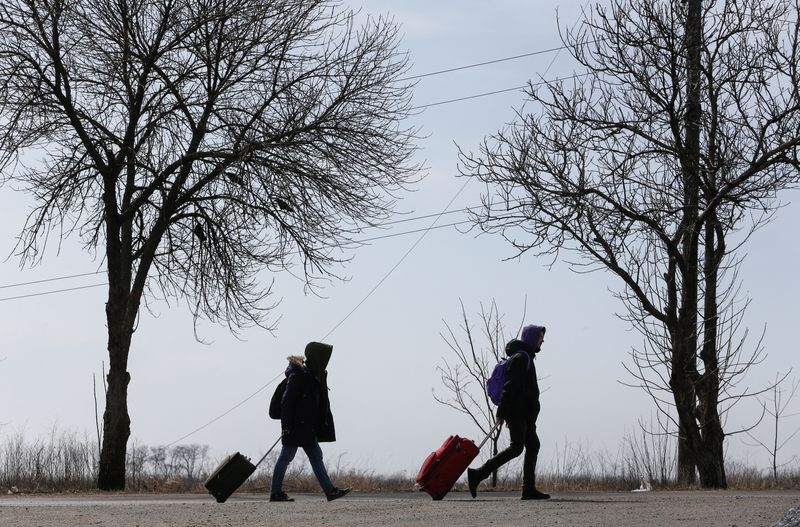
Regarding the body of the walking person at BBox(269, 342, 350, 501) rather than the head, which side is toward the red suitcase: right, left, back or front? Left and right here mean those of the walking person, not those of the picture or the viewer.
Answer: front

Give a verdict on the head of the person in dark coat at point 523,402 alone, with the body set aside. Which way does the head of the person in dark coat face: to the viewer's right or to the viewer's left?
to the viewer's right

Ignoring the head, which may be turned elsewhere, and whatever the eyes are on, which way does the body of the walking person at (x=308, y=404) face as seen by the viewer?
to the viewer's right

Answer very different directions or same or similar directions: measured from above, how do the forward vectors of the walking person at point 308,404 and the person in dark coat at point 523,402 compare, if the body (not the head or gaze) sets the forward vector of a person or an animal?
same or similar directions

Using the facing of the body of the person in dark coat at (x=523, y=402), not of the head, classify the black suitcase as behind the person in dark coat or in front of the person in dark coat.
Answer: behind

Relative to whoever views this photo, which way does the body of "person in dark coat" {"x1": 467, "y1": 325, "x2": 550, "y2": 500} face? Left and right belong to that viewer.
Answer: facing to the right of the viewer

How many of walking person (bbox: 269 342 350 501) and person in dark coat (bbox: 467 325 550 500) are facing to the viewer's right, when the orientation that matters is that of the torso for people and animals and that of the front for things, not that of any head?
2

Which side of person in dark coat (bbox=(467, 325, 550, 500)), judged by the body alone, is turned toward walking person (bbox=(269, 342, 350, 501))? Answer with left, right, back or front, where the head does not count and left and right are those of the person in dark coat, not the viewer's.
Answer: back
